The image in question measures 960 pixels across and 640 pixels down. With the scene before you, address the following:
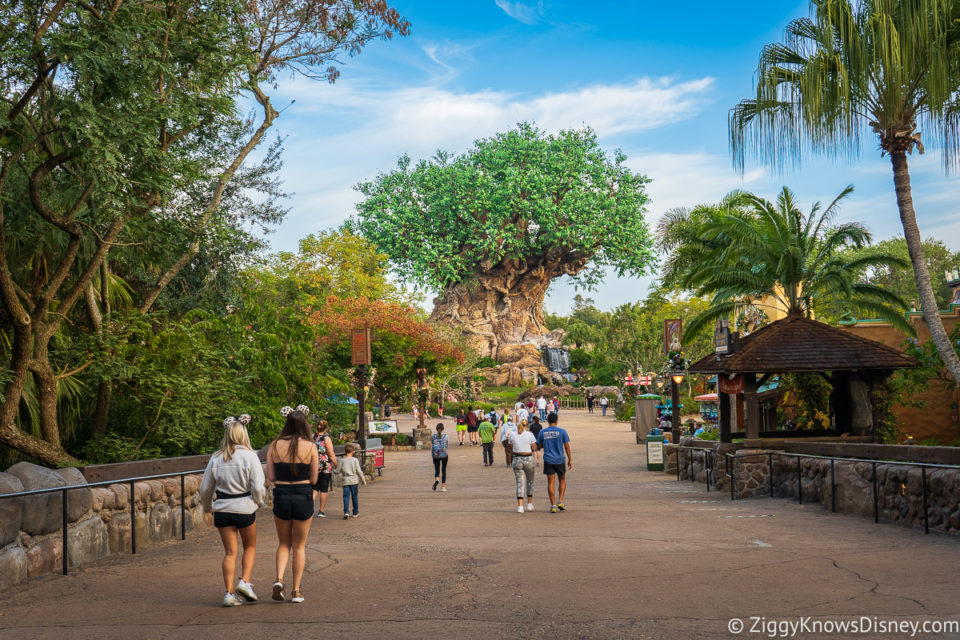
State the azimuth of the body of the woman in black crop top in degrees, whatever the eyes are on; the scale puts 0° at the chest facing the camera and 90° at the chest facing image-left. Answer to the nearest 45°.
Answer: approximately 180°

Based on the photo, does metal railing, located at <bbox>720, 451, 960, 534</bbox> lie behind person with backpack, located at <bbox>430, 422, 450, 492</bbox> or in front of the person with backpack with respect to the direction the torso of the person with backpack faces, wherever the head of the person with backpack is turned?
behind

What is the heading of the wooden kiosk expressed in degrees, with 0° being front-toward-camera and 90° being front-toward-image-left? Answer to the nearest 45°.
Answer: approximately 90°

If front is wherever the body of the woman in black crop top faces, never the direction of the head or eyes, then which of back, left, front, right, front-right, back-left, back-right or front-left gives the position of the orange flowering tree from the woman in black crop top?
front

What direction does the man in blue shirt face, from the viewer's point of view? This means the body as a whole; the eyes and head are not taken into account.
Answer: away from the camera

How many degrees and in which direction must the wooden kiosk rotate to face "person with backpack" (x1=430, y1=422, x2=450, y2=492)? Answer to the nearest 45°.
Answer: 0° — it already faces them

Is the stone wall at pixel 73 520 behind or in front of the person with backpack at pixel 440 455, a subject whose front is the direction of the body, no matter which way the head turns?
behind

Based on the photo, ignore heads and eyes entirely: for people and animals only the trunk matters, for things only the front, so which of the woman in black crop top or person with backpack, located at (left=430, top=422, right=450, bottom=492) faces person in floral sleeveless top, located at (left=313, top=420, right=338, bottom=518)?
the woman in black crop top

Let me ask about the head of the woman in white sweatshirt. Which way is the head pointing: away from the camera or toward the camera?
away from the camera

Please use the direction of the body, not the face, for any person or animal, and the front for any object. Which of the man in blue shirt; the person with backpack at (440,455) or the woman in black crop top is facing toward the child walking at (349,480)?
the woman in black crop top

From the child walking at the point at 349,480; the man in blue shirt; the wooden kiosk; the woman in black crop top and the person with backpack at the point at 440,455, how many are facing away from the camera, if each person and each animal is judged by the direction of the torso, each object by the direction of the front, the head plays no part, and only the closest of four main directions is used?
4

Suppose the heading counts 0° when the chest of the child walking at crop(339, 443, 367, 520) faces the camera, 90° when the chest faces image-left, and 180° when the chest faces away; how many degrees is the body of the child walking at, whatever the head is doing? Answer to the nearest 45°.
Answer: approximately 180°
